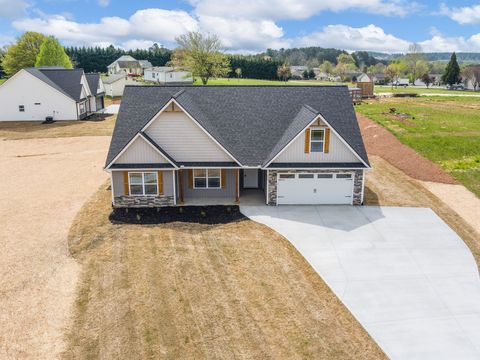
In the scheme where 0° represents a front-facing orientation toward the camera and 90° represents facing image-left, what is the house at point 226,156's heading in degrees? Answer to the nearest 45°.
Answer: approximately 0°
